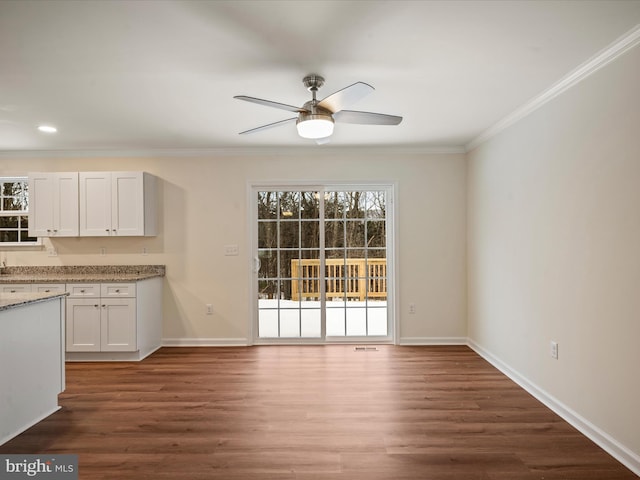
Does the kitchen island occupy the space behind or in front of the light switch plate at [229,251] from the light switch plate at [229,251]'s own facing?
in front

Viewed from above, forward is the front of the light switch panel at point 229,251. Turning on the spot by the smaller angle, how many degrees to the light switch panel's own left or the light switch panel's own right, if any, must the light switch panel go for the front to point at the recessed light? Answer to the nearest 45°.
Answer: approximately 90° to the light switch panel's own right

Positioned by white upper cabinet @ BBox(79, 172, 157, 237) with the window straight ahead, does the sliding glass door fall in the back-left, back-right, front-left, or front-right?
back-right

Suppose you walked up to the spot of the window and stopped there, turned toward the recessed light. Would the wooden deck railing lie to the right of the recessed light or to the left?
left

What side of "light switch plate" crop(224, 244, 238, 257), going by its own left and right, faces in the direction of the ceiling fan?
front

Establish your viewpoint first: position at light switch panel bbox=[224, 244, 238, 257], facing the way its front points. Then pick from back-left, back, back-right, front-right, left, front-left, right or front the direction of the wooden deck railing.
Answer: left

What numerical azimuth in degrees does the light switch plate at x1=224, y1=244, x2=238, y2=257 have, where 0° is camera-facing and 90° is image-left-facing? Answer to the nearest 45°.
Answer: approximately 0°

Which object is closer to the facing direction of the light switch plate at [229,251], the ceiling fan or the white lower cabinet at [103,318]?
the ceiling fan

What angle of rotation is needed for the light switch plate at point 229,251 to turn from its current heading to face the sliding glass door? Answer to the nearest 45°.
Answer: approximately 90° to its left

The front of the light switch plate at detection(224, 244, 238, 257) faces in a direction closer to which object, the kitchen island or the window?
the kitchen island

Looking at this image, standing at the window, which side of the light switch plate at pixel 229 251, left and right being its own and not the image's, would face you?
right
